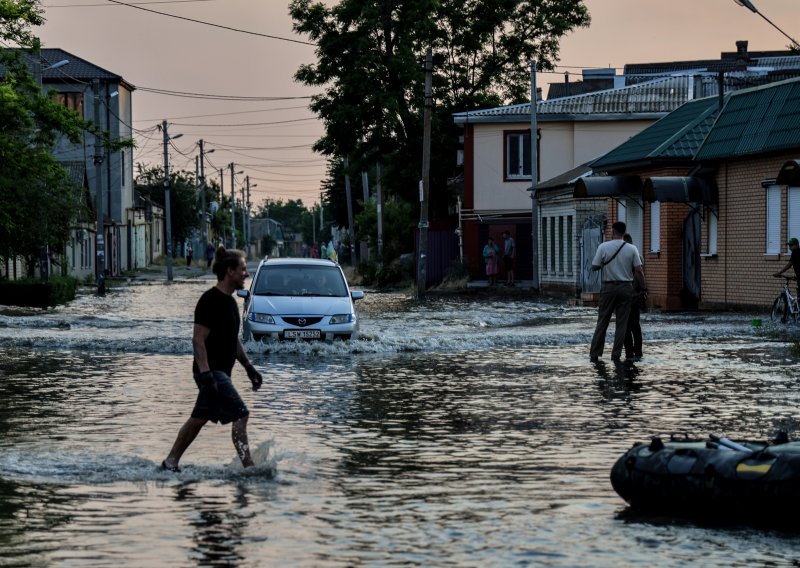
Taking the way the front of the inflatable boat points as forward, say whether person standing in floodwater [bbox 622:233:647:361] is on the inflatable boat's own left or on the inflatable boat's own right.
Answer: on the inflatable boat's own right

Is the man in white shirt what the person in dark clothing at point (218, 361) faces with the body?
no

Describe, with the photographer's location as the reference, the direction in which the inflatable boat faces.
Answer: facing to the left of the viewer

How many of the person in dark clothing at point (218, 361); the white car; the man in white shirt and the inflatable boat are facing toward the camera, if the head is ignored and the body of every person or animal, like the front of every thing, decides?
1

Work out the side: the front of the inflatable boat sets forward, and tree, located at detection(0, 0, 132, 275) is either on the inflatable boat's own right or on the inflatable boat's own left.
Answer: on the inflatable boat's own right

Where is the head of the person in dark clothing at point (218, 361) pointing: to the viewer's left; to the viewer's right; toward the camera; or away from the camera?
to the viewer's right

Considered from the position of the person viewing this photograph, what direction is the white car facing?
facing the viewer

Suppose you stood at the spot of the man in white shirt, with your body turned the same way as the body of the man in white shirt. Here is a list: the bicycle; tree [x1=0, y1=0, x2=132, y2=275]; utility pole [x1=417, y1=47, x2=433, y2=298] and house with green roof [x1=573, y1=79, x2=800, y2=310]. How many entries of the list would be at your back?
0

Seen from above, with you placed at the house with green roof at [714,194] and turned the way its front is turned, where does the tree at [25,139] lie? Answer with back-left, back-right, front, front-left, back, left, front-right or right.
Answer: front-right

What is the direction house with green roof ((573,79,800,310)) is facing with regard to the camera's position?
facing the viewer and to the left of the viewer

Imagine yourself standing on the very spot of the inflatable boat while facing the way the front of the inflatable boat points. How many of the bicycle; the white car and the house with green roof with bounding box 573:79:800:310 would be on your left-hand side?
0

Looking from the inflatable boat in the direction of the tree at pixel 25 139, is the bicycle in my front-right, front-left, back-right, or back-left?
front-right

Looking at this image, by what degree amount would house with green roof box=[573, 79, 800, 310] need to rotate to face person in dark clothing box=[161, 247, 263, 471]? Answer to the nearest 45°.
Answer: approximately 45° to its left

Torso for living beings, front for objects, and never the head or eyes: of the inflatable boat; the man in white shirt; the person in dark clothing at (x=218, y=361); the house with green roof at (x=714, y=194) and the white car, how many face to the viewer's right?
1

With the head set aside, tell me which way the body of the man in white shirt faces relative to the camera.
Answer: away from the camera

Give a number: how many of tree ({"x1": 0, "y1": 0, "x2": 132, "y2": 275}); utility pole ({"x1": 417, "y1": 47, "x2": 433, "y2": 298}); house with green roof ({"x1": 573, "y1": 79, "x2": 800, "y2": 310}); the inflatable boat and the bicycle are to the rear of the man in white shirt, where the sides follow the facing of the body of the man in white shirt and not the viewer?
1

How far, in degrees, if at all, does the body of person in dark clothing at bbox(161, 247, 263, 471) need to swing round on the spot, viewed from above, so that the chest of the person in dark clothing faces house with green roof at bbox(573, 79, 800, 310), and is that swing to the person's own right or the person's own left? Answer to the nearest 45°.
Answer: approximately 45° to the person's own left

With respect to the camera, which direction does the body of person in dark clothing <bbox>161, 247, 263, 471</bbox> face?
to the viewer's right

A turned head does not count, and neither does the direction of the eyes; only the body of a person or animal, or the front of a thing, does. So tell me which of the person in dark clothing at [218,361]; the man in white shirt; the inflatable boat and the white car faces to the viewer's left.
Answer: the inflatable boat

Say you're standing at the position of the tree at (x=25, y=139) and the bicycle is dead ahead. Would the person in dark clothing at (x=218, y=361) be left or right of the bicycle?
right
